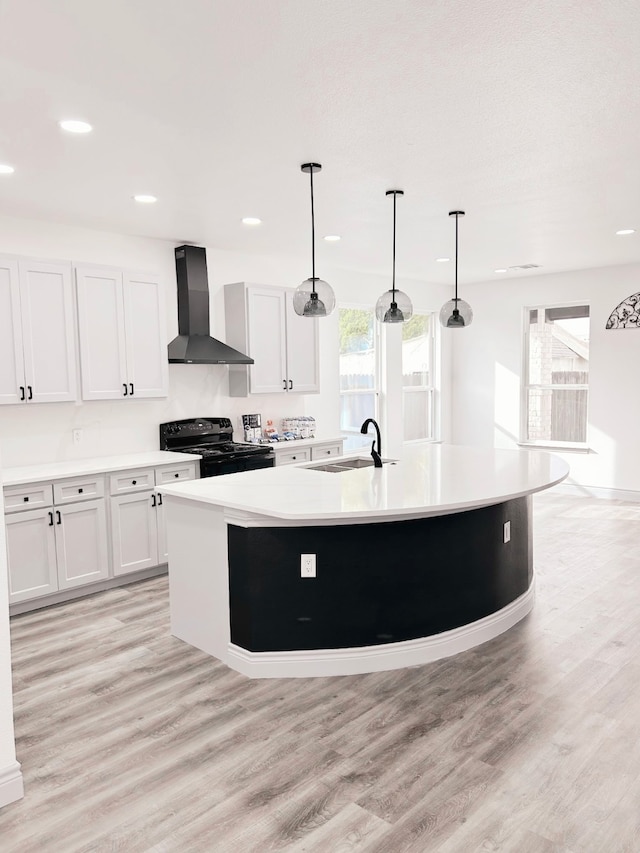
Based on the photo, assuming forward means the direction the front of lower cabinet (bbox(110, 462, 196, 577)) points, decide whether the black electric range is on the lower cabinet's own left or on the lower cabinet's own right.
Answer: on the lower cabinet's own left

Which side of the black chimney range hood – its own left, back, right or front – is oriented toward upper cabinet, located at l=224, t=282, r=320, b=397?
left

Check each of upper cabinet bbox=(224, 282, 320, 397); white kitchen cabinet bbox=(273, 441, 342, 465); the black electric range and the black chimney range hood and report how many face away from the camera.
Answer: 0

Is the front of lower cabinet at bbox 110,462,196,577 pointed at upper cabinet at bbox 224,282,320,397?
no

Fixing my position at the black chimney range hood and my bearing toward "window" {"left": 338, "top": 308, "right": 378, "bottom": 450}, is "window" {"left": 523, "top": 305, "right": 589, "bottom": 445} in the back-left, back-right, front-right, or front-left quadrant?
front-right

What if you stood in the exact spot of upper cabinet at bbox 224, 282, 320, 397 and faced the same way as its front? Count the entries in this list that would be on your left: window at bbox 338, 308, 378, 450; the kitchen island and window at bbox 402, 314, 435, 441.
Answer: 2

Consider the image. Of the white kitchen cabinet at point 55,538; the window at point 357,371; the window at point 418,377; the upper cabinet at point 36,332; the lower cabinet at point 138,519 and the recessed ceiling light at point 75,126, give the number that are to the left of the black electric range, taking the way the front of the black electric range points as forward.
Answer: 2

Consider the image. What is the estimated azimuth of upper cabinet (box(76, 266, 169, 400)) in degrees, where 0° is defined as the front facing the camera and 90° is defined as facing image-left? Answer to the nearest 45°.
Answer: approximately 315°

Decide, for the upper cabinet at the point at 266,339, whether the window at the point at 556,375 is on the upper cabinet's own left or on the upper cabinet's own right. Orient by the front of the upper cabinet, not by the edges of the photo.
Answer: on the upper cabinet's own left

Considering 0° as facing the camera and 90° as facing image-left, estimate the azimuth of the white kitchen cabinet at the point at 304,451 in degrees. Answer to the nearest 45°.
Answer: approximately 315°

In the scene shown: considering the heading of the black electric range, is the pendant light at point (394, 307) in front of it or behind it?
in front

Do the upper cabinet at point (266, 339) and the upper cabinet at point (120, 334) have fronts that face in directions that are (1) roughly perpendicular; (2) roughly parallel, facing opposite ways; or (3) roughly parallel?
roughly parallel

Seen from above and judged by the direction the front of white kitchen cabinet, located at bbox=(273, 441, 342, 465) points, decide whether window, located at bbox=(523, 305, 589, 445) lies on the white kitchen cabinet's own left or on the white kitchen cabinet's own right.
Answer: on the white kitchen cabinet's own left

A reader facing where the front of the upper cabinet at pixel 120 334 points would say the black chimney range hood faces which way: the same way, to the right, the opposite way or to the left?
the same way

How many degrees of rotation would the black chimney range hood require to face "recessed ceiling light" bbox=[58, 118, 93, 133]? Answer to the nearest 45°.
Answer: approximately 45° to its right

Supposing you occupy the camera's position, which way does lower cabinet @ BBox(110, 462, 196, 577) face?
facing the viewer and to the right of the viewer

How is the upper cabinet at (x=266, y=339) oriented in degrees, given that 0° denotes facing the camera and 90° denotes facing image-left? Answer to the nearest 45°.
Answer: approximately 315°

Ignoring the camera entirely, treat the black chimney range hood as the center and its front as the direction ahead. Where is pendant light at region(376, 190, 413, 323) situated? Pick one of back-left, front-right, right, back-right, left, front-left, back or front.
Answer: front

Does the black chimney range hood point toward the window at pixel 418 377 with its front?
no
